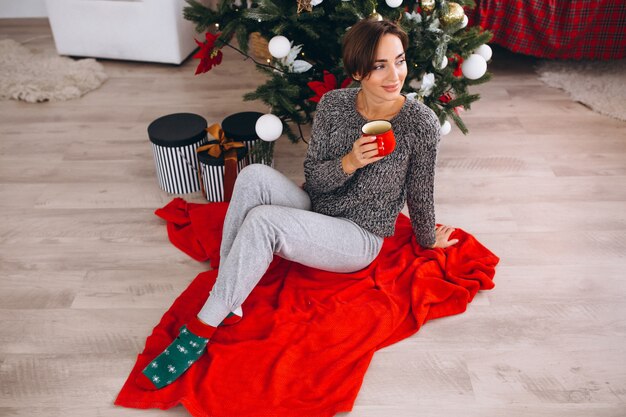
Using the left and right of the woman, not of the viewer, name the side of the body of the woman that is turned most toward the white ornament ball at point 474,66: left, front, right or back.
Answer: back

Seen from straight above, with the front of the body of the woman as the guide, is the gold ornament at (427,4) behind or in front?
behind

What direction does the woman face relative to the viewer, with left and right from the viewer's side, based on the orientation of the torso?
facing the viewer and to the left of the viewer

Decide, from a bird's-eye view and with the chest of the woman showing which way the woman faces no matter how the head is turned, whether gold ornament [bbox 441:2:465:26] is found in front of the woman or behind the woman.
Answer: behind

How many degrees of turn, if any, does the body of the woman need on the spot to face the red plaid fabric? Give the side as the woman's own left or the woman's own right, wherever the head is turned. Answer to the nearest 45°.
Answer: approximately 180°

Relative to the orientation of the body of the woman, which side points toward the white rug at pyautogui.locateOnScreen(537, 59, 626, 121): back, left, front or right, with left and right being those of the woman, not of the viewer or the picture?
back

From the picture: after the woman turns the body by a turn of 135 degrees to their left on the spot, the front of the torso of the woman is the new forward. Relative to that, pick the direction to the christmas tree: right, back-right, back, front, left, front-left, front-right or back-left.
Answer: left

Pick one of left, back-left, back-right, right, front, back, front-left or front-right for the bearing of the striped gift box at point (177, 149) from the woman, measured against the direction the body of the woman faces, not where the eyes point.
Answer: right

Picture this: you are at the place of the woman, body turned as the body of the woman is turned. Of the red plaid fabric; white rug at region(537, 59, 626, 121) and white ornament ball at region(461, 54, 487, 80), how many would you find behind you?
3

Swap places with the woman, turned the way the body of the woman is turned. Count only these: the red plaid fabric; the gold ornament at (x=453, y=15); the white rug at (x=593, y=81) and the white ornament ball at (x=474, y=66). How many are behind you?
4

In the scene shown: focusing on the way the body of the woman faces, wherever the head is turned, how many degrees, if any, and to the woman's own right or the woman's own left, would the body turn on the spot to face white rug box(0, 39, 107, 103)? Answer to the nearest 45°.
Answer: approximately 90° to the woman's own right
